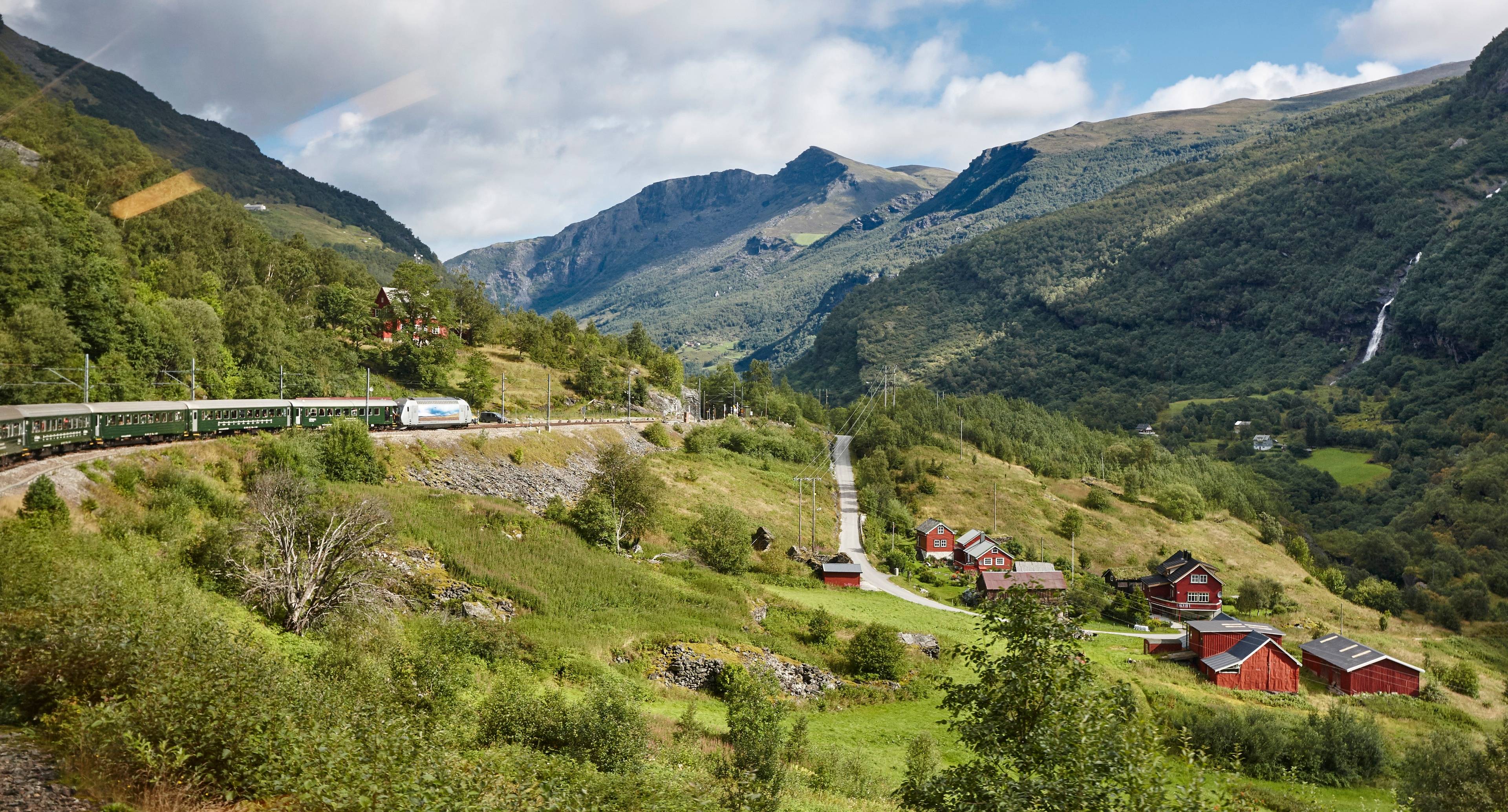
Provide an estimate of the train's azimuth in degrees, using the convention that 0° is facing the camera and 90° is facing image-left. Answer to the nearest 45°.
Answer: approximately 270°

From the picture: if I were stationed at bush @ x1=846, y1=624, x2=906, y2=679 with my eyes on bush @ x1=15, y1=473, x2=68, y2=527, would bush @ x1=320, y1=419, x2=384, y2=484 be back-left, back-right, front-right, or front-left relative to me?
front-right

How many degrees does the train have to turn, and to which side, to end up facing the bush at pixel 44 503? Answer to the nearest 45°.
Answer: approximately 90° to its right

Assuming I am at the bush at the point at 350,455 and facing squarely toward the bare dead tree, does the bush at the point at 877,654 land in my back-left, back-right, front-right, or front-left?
front-left

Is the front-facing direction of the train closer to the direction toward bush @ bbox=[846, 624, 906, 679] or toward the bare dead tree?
the bush

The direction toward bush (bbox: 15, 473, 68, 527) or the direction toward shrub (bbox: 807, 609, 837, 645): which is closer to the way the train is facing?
the shrub
